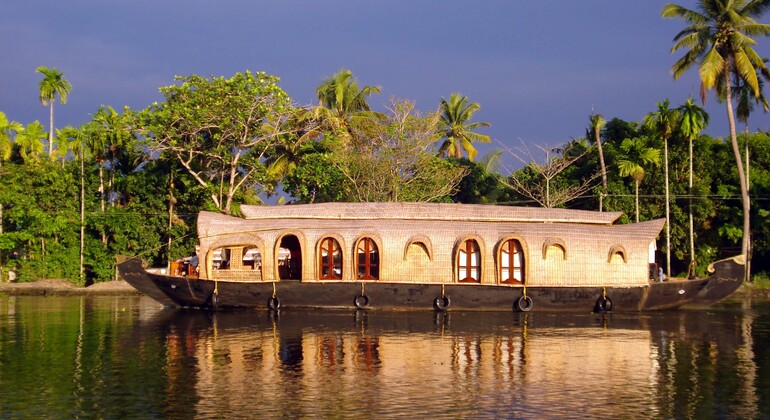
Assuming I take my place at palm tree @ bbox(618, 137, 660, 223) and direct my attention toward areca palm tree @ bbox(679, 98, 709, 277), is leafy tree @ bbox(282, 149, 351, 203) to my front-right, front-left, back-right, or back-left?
back-right

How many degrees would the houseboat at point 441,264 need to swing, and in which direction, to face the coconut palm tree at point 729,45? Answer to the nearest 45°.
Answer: approximately 135° to its right

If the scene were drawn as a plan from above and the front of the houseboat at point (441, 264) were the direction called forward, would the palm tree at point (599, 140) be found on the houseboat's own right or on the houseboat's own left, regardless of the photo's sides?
on the houseboat's own right

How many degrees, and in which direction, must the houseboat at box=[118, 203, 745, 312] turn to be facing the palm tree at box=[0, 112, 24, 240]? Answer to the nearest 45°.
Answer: approximately 45° to its right

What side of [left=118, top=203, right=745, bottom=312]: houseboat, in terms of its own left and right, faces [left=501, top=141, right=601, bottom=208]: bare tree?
right

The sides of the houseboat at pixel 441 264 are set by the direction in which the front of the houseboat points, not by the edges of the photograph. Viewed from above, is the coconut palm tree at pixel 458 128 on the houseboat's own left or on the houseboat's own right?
on the houseboat's own right

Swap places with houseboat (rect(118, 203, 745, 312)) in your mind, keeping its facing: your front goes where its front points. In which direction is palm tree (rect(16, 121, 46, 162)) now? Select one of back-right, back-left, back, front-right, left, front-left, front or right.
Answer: front-right

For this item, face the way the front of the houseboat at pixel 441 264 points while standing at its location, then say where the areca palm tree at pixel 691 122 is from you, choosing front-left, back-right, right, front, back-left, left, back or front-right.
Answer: back-right

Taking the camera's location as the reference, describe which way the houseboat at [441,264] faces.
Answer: facing to the left of the viewer

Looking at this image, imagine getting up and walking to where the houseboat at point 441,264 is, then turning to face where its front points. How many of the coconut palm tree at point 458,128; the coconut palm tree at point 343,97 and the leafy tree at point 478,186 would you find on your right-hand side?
3

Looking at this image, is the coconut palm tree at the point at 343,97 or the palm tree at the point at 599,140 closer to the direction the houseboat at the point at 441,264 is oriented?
the coconut palm tree

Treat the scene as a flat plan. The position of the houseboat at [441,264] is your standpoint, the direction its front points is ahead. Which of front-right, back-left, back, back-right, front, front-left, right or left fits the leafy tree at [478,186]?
right

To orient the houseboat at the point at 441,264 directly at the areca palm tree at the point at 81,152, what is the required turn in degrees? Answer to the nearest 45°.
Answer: approximately 45° to its right
